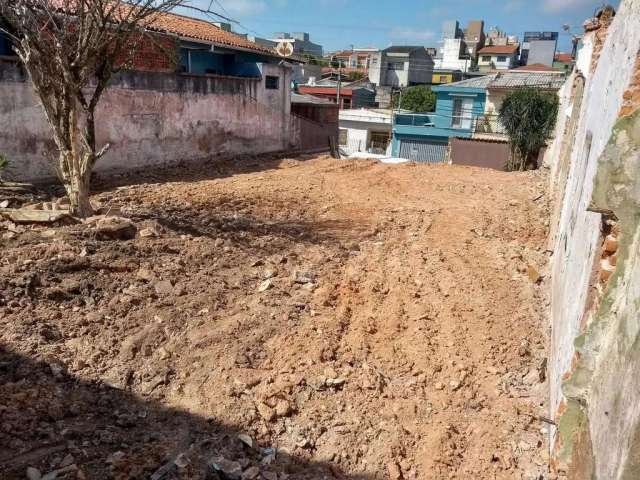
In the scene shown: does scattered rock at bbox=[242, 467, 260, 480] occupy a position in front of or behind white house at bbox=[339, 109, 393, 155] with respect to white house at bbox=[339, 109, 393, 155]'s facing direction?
in front

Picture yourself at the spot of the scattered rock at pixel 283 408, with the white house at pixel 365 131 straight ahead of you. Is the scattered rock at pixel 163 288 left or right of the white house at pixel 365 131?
left

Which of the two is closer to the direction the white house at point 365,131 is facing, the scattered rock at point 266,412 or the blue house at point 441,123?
the scattered rock

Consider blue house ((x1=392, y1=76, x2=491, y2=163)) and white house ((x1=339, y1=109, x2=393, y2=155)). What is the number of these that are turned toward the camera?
2

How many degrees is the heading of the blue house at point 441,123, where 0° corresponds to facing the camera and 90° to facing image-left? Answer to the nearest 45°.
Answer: approximately 0°

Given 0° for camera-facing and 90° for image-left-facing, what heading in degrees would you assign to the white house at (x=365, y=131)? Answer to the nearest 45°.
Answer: approximately 0°

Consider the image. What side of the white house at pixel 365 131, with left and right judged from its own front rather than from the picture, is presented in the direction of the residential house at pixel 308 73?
back

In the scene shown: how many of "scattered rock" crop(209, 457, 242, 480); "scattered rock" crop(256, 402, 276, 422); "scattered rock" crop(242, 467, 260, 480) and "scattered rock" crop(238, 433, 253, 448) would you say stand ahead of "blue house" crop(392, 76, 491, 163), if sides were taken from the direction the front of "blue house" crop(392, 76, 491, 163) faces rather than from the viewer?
4

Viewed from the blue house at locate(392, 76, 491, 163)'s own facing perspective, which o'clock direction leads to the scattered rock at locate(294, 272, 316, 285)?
The scattered rock is roughly at 12 o'clock from the blue house.

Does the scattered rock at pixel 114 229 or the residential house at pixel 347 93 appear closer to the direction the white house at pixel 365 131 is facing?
the scattered rock

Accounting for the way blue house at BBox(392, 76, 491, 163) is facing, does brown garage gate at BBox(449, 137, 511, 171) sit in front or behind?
in front

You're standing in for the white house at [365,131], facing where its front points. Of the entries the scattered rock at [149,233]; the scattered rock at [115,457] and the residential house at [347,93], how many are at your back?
1

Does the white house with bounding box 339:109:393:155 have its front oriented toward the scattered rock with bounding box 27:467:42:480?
yes

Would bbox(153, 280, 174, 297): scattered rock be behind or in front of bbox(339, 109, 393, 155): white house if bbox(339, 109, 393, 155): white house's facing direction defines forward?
in front
